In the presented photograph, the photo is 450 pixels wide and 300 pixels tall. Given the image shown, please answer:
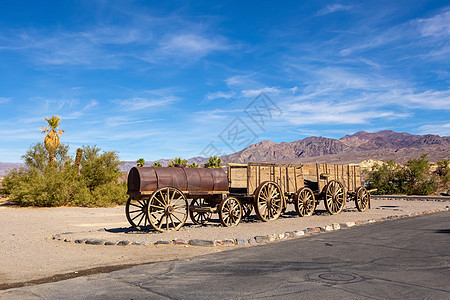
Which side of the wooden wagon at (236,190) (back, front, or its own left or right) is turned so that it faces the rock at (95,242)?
back

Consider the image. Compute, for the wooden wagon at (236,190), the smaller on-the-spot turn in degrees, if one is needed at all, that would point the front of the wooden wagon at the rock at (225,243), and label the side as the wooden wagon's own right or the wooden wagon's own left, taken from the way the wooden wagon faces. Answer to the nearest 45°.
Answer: approximately 135° to the wooden wagon's own right

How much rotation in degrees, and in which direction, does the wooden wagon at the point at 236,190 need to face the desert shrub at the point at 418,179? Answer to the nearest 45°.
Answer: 0° — it already faces it

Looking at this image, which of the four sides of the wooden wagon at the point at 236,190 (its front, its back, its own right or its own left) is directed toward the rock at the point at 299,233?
right

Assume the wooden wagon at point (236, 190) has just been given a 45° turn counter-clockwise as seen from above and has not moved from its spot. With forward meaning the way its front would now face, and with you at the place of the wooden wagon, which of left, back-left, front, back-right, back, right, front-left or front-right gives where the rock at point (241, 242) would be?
back

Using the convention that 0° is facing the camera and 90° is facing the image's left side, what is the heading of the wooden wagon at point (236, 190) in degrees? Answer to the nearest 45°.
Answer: approximately 225°

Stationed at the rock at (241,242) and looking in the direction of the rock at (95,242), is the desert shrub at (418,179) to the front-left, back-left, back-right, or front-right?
back-right

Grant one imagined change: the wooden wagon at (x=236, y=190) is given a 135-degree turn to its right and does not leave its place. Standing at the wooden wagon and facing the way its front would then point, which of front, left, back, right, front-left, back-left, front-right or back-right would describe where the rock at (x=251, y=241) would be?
front

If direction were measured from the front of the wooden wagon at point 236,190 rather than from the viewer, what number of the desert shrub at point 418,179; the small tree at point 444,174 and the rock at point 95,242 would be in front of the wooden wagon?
2

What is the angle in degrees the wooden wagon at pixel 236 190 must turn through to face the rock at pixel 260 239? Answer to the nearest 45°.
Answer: approximately 135° to its right
